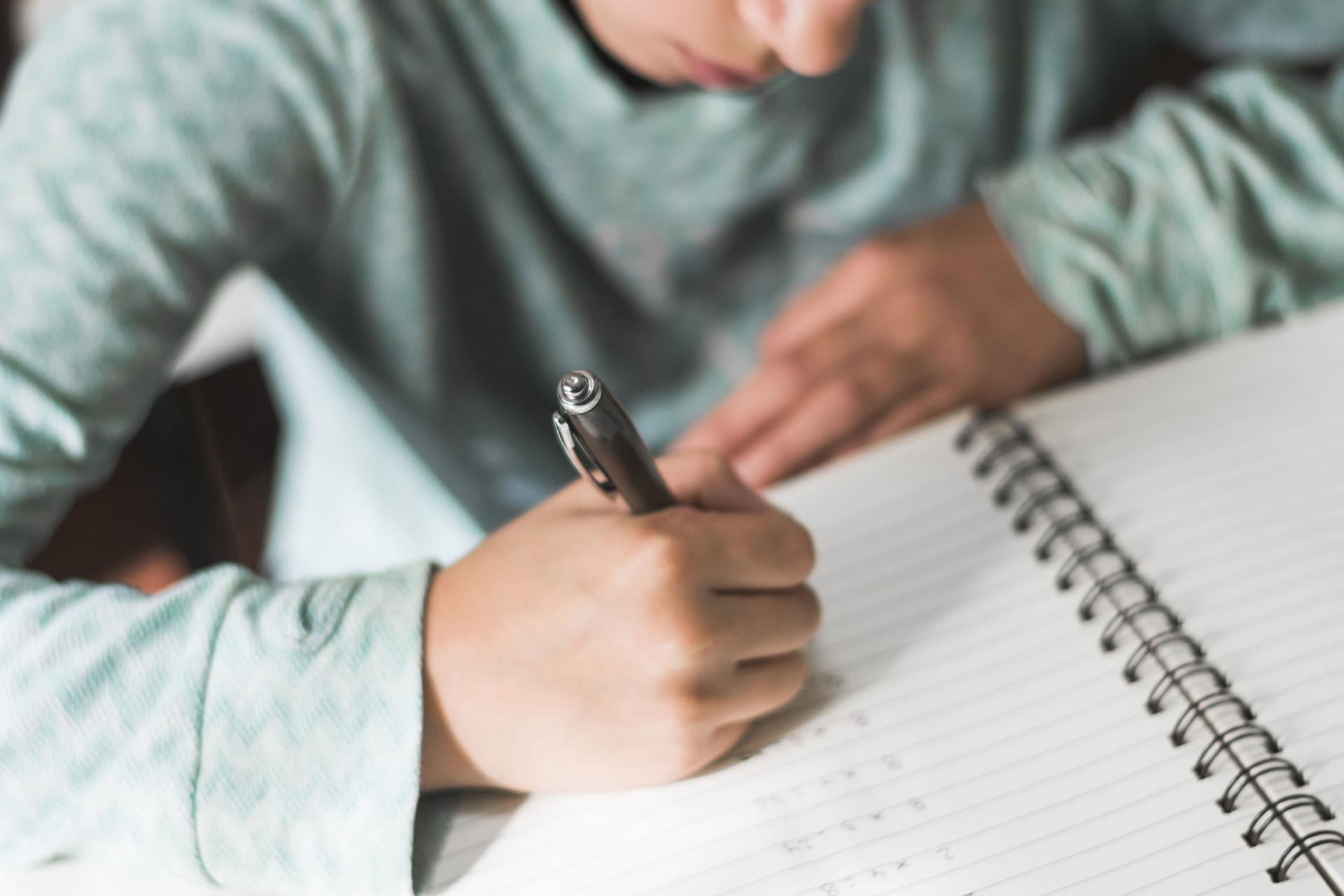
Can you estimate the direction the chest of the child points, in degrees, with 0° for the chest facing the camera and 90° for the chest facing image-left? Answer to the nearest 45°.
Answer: approximately 315°
